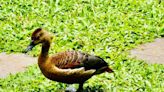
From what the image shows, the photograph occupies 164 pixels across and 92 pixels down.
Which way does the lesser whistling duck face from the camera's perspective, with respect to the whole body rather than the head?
to the viewer's left
